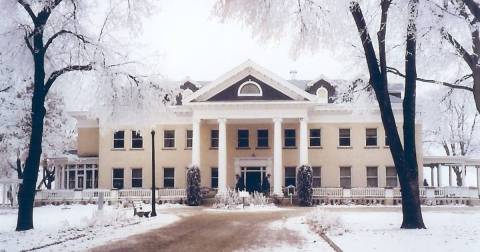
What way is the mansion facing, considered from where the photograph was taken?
facing the viewer

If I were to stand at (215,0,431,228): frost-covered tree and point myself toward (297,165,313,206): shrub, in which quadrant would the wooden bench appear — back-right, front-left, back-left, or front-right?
front-left

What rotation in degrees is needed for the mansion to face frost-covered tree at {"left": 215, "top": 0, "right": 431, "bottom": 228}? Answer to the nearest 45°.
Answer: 0° — it already faces it

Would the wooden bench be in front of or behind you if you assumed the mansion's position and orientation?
in front

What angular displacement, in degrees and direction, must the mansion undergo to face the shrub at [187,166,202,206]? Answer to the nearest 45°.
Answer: approximately 45° to its right

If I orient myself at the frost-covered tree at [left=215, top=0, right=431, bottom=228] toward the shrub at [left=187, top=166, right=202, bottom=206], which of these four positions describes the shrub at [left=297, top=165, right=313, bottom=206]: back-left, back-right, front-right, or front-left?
front-right
